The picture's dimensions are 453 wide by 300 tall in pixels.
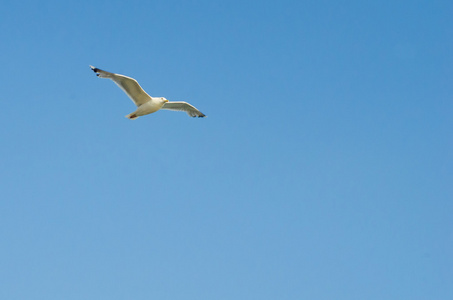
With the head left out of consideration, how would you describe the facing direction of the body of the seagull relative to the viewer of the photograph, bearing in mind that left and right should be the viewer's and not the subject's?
facing the viewer and to the right of the viewer
